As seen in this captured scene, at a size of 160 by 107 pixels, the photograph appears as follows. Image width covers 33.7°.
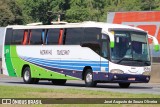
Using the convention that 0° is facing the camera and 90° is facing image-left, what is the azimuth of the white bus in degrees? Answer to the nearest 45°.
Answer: approximately 315°
